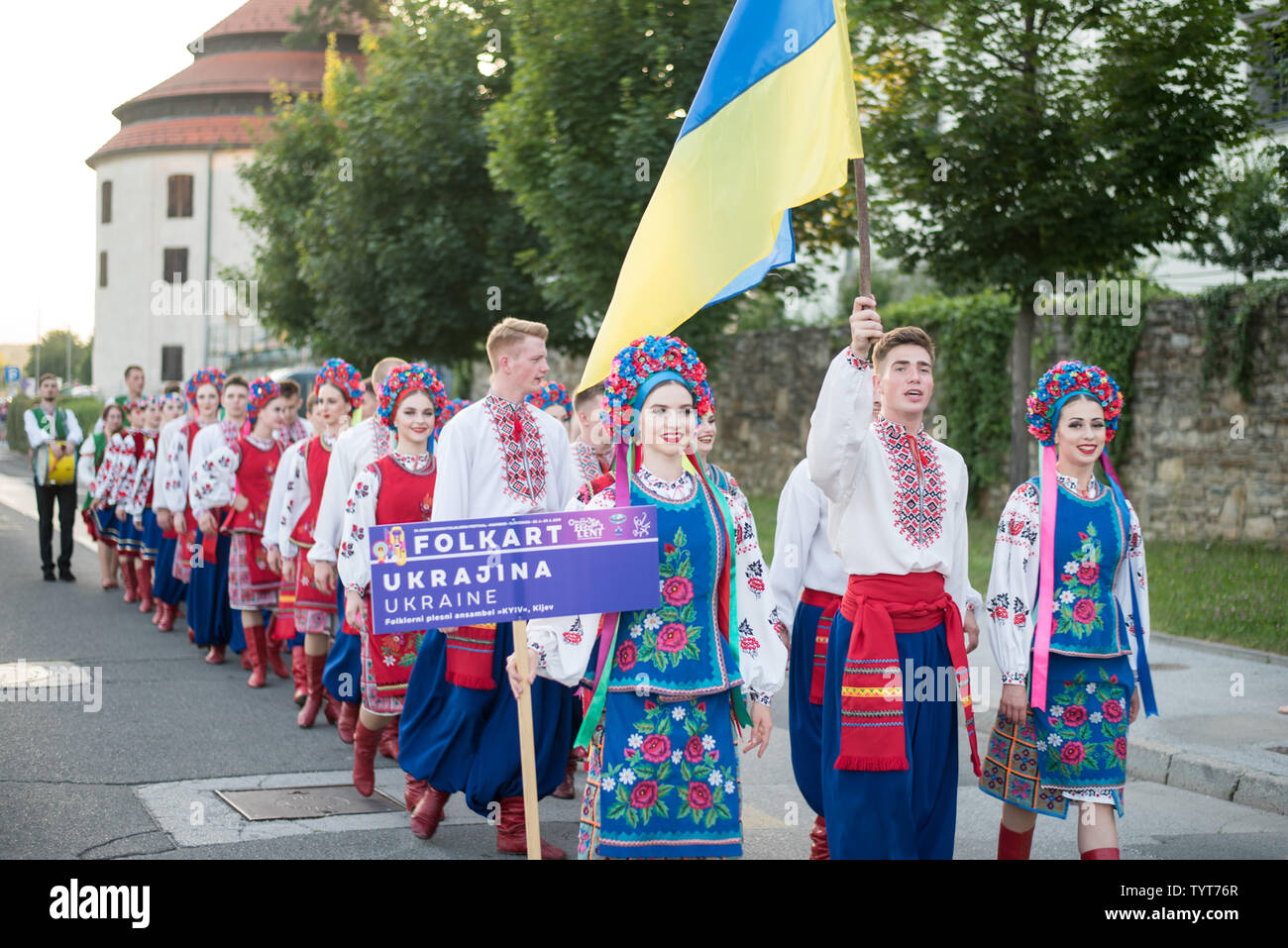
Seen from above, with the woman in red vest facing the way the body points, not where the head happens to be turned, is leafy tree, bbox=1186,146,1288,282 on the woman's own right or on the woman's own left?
on the woman's own left

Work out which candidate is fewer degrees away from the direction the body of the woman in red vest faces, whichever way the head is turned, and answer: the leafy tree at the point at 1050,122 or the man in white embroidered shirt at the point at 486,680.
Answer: the man in white embroidered shirt

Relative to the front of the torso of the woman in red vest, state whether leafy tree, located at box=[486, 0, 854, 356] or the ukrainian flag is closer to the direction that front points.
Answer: the ukrainian flag

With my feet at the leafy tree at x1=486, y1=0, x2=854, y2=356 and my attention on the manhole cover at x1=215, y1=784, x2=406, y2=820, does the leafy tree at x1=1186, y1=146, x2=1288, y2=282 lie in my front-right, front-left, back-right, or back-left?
back-left

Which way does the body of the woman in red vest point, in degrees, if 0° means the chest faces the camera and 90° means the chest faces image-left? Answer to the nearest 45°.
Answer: approximately 315°

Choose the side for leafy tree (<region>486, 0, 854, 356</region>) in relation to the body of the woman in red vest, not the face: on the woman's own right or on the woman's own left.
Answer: on the woman's own left
